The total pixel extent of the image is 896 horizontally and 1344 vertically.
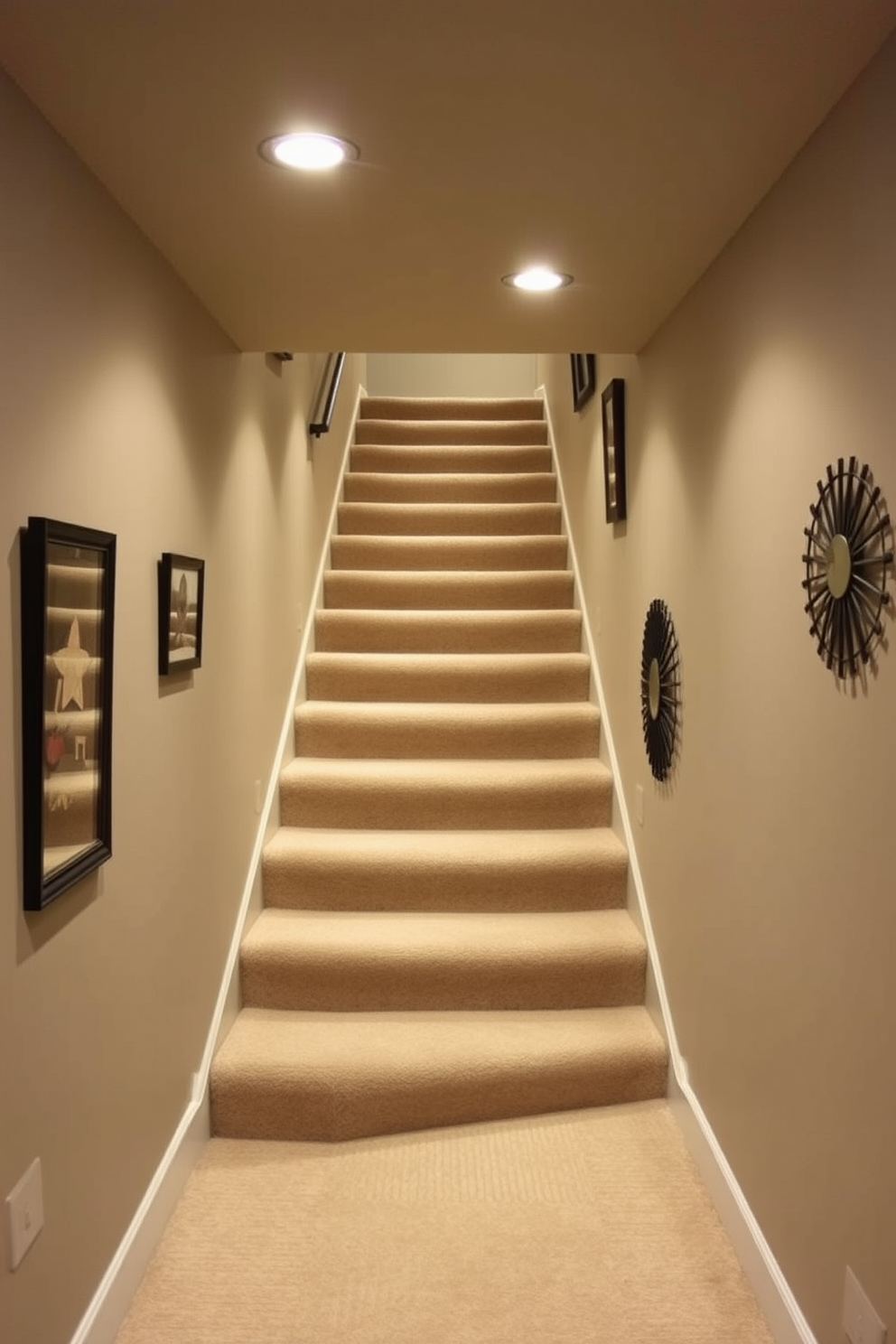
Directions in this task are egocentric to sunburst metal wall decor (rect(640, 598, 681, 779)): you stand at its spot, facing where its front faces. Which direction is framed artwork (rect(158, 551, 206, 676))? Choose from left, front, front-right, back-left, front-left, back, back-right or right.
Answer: front-left

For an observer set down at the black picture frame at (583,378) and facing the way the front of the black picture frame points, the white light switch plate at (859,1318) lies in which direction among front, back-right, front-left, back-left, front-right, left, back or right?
left

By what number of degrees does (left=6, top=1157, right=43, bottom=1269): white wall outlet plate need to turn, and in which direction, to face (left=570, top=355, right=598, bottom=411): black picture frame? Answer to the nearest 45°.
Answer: approximately 90° to its left

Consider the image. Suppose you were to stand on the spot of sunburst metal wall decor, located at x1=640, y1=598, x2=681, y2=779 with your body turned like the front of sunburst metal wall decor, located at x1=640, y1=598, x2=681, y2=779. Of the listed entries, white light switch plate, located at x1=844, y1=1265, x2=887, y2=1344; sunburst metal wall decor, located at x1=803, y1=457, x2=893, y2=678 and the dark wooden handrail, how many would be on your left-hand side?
2

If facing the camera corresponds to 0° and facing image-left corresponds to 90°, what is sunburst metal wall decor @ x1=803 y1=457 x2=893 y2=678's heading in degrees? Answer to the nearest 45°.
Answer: approximately 45°

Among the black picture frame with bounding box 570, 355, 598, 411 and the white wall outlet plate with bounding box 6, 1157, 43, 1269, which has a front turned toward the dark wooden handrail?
the black picture frame

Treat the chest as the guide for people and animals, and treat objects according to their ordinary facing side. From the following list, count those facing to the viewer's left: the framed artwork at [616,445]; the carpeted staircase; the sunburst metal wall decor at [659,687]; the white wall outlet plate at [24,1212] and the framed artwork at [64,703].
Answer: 2

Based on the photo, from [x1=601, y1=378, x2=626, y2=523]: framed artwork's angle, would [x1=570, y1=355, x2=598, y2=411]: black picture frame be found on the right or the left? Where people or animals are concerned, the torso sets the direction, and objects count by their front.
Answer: on its right

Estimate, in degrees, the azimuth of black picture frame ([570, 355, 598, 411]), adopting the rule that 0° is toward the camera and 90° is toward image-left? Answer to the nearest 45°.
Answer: approximately 90°

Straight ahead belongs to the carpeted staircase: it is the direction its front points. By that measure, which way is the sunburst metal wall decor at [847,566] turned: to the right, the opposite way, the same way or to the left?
to the right

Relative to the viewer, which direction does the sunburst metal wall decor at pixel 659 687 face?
to the viewer's left

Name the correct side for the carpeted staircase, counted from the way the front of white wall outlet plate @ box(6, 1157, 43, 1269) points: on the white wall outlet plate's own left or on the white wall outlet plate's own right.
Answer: on the white wall outlet plate's own left

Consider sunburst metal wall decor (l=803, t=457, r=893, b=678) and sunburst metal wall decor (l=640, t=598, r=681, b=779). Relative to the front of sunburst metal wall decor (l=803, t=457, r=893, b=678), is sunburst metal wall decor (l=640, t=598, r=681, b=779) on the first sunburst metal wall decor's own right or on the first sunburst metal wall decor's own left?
on the first sunburst metal wall decor's own right
